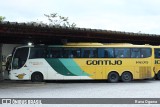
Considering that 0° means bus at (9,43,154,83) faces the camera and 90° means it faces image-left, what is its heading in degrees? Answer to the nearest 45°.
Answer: approximately 90°

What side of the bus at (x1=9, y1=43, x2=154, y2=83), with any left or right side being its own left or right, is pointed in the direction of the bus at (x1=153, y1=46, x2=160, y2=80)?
back
